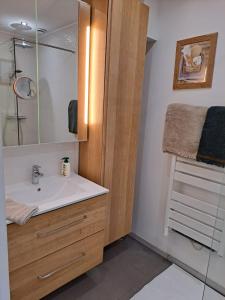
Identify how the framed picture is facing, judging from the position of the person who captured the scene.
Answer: facing the viewer and to the left of the viewer

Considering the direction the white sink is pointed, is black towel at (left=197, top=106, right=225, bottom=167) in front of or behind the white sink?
in front

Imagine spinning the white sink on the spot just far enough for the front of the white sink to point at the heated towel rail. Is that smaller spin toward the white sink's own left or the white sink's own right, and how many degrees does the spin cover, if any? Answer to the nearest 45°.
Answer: approximately 45° to the white sink's own left

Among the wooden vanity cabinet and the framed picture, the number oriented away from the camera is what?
0

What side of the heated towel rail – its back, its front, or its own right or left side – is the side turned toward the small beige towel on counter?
front

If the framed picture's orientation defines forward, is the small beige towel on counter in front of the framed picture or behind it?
in front

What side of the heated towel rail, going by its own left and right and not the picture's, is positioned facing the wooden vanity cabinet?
front

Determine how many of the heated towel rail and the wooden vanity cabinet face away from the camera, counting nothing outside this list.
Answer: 0

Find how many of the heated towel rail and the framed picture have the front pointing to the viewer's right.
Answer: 0

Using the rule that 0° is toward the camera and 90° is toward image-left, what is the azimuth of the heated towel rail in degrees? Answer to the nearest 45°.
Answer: approximately 45°

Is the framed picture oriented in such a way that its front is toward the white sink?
yes

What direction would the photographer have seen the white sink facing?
facing the viewer and to the right of the viewer

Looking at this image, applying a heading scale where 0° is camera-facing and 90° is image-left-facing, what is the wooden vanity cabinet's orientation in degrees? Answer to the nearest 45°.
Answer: approximately 315°
